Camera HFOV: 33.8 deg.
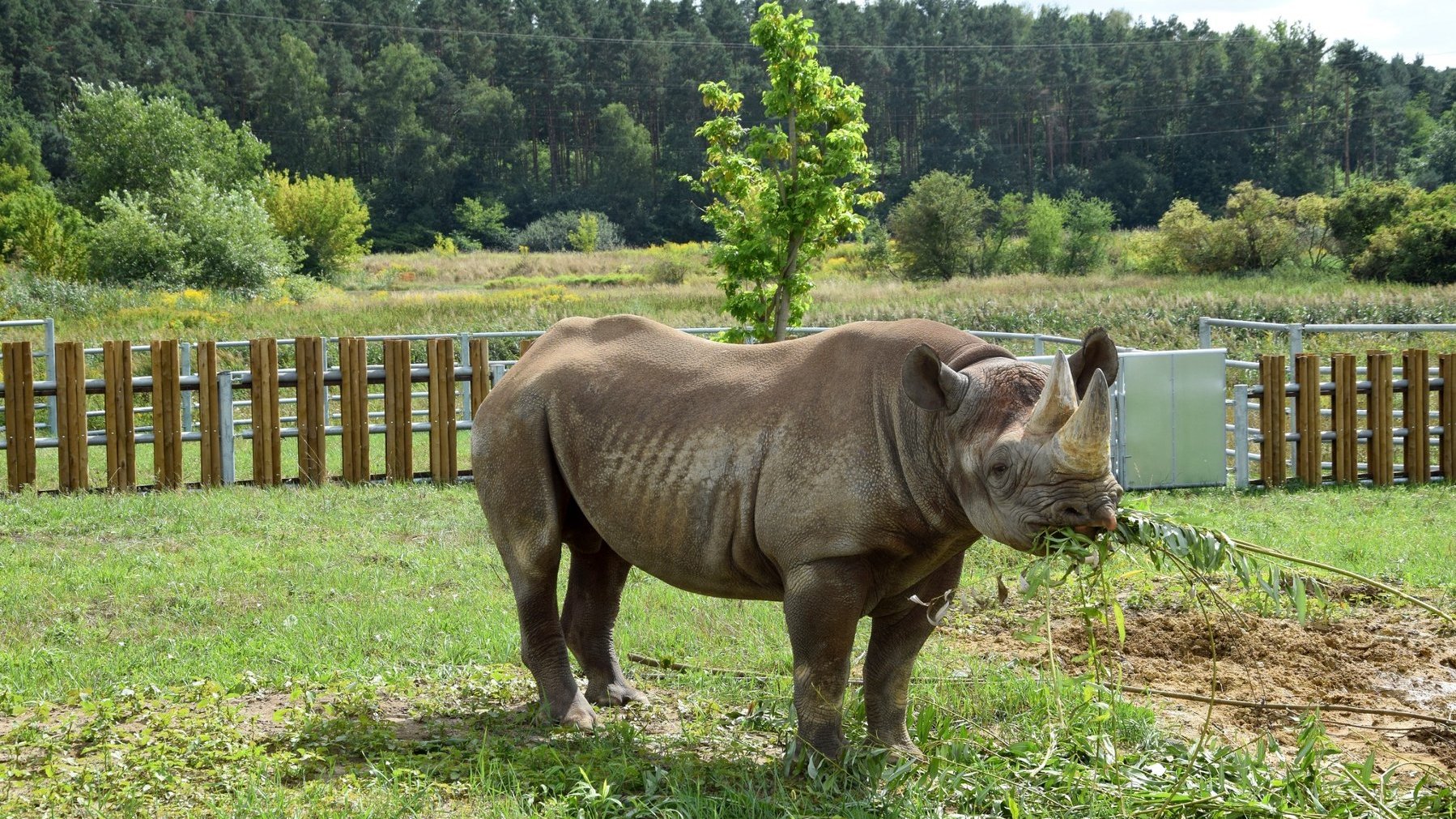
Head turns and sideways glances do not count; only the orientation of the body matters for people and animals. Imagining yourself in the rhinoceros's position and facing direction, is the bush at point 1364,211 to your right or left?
on your left

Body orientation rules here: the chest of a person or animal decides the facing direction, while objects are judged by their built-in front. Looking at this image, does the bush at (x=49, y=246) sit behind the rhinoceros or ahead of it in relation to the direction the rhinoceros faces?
behind

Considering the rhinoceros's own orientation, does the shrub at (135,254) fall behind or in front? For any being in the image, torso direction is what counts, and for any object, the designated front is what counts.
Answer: behind

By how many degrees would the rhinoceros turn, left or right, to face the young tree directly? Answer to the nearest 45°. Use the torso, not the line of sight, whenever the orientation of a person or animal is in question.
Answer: approximately 135° to its left

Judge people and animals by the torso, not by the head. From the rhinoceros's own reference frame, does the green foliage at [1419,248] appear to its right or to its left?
on its left

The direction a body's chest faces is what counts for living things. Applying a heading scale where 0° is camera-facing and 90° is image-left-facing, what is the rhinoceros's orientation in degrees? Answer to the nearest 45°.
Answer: approximately 315°

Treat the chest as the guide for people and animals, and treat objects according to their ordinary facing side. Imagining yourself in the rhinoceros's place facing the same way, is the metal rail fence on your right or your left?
on your left
